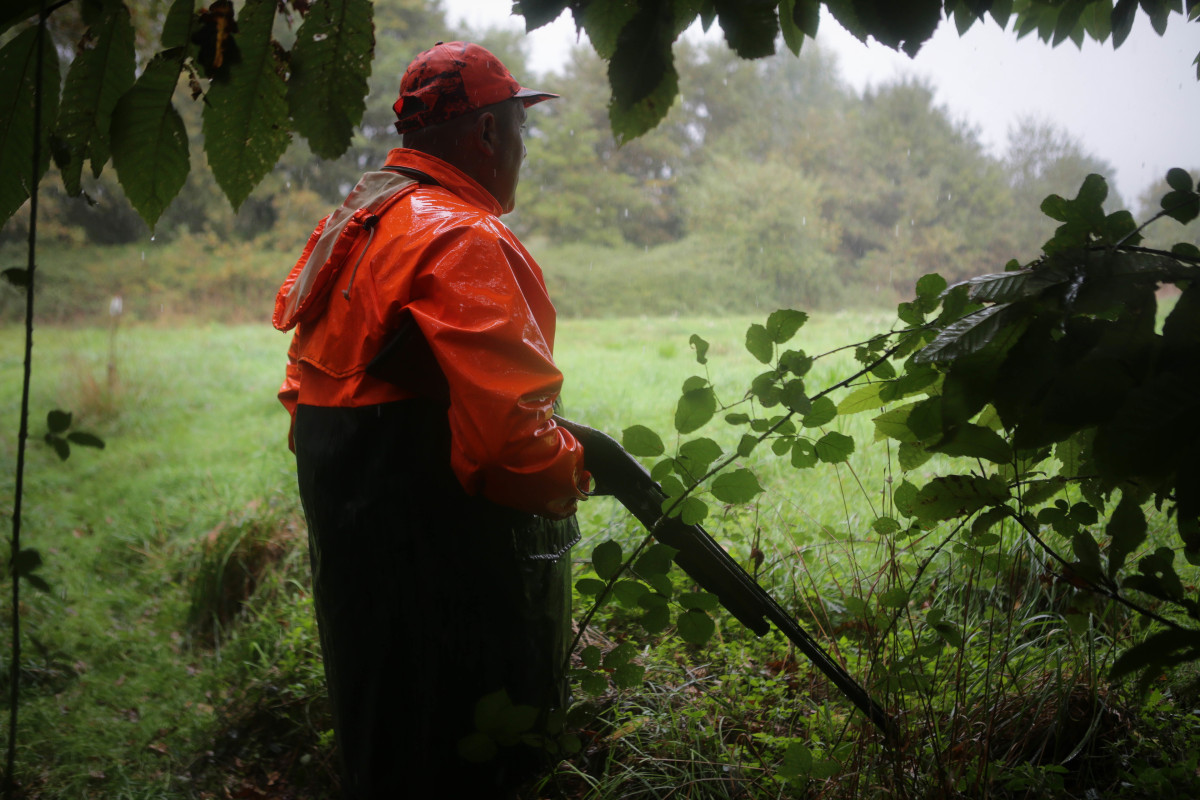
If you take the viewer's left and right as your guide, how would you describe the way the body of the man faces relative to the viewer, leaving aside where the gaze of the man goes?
facing away from the viewer and to the right of the viewer

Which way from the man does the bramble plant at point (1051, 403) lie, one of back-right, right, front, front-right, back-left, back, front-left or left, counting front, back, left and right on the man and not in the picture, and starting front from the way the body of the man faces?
right
